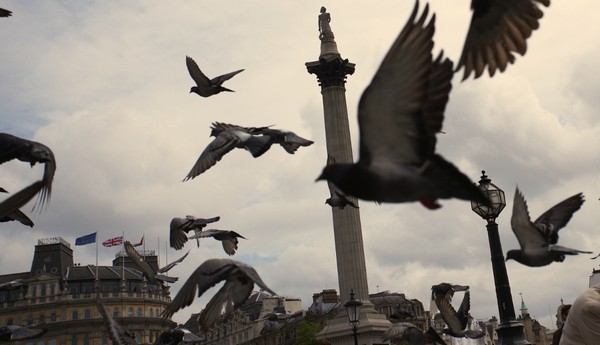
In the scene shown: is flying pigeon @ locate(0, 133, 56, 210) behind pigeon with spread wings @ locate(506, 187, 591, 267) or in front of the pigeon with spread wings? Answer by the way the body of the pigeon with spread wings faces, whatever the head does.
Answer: in front

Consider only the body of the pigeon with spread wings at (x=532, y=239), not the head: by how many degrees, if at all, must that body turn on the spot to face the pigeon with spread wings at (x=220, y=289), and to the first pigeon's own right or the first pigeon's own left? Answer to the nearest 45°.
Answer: approximately 45° to the first pigeon's own left

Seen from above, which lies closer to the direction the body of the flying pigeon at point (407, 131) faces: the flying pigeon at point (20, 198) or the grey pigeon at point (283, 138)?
the flying pigeon

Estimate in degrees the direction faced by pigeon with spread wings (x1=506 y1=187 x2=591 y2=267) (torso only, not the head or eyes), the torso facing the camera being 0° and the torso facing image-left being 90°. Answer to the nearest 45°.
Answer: approximately 90°

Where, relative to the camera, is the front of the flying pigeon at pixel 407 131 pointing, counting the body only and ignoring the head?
to the viewer's left

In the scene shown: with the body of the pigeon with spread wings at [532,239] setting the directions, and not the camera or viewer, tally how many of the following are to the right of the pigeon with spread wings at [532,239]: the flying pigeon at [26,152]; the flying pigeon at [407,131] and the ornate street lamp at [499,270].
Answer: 1

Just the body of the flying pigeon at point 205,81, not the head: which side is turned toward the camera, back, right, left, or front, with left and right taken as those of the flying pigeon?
left
